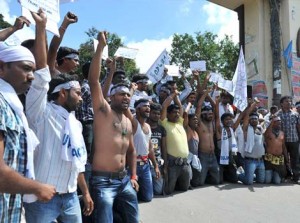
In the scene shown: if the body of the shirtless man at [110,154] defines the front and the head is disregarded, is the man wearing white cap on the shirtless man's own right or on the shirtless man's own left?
on the shirtless man's own right

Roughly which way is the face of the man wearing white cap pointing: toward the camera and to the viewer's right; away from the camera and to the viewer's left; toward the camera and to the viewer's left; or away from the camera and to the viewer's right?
toward the camera and to the viewer's right

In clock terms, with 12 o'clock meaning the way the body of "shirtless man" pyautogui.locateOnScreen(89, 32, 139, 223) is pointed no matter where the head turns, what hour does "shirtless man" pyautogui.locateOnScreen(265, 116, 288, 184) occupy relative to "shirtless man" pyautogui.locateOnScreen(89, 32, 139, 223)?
"shirtless man" pyautogui.locateOnScreen(265, 116, 288, 184) is roughly at 9 o'clock from "shirtless man" pyautogui.locateOnScreen(89, 32, 139, 223).

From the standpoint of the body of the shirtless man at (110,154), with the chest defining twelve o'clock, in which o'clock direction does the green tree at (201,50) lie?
The green tree is roughly at 8 o'clock from the shirtless man.

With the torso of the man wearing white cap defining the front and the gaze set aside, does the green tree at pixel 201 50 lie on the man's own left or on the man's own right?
on the man's own left

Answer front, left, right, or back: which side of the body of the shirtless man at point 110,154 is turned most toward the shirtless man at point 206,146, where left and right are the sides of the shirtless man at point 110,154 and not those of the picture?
left

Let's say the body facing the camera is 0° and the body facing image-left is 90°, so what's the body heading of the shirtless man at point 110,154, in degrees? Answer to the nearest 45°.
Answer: approximately 315°

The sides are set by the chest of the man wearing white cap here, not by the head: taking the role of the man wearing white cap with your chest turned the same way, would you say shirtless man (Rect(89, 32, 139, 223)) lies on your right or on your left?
on your left
